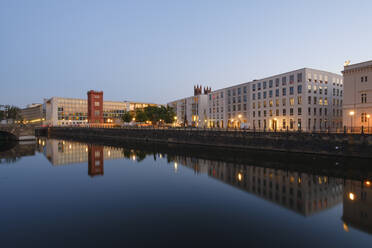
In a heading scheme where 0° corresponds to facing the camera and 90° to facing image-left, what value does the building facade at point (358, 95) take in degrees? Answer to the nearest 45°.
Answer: approximately 45°
